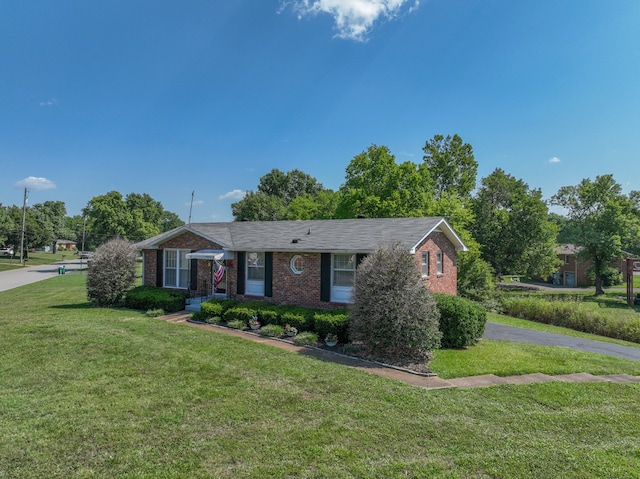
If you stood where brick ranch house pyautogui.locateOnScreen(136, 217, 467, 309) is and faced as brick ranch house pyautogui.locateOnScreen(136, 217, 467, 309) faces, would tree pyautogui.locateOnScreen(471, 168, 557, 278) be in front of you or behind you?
behind

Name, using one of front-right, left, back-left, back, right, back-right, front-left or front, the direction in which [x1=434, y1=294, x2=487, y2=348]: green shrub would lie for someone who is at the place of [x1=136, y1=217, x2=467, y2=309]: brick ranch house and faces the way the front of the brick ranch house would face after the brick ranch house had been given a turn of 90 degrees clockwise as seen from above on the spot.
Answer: back

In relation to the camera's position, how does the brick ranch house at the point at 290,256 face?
facing the viewer and to the left of the viewer

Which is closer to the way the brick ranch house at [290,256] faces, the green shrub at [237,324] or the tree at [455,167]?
the green shrub

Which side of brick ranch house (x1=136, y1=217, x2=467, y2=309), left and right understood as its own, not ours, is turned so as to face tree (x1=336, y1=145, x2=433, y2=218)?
back

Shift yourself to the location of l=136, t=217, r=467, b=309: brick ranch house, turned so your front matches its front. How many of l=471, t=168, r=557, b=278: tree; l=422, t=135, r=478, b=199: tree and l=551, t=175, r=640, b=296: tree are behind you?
3

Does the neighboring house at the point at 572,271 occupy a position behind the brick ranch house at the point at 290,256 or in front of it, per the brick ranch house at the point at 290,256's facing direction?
behind

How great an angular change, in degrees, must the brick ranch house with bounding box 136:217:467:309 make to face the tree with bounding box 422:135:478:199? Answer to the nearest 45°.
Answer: approximately 180°

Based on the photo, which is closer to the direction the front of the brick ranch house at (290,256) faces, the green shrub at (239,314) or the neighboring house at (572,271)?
the green shrub

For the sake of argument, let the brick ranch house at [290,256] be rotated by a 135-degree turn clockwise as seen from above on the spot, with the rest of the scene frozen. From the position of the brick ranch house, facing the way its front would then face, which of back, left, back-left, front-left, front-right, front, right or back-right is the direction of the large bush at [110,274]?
left

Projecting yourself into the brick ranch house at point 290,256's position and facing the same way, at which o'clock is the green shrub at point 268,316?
The green shrub is roughly at 11 o'clock from the brick ranch house.

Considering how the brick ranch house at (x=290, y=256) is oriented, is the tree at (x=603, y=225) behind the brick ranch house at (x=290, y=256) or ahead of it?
behind

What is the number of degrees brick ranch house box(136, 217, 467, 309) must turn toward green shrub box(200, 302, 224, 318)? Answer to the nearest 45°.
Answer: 0° — it already faces it

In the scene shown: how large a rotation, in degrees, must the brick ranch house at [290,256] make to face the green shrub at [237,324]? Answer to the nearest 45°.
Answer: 0° — it already faces it
